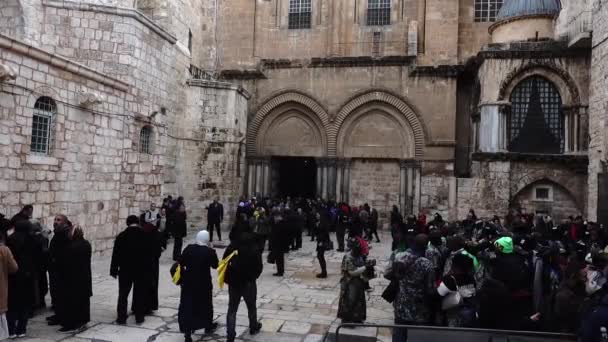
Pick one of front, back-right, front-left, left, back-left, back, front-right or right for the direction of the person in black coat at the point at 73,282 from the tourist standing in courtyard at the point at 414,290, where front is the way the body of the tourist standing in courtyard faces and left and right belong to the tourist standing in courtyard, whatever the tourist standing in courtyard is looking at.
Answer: left

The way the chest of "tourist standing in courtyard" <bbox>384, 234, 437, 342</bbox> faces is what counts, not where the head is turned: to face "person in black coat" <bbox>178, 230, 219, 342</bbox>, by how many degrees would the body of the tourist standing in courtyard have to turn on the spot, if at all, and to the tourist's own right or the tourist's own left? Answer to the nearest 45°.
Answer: approximately 90° to the tourist's own left

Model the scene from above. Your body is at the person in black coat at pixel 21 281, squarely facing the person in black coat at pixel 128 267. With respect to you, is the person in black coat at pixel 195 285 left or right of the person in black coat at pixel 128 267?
right

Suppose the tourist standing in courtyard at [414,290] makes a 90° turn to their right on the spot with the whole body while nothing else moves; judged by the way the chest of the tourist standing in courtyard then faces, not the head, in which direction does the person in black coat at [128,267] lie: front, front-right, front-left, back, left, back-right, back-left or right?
back

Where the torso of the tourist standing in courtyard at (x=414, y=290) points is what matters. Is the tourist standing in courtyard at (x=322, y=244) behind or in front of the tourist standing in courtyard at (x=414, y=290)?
in front

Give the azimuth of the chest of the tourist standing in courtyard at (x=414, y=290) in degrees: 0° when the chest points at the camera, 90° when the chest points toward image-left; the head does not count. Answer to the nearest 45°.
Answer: approximately 180°

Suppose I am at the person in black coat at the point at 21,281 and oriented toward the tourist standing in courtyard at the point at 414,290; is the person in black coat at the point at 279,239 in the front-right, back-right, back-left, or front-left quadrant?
front-left

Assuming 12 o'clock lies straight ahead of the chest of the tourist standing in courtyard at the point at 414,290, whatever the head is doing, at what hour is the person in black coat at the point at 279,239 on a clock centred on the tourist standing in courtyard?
The person in black coat is roughly at 11 o'clock from the tourist standing in courtyard.

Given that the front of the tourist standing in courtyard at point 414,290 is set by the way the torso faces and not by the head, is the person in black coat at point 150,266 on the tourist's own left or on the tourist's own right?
on the tourist's own left

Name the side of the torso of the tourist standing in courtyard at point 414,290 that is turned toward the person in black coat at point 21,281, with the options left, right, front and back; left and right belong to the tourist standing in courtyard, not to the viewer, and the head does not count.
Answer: left
